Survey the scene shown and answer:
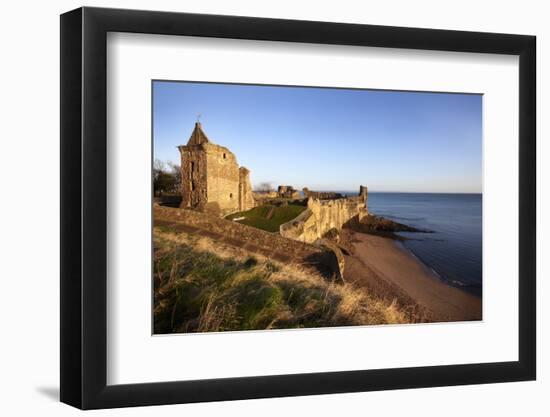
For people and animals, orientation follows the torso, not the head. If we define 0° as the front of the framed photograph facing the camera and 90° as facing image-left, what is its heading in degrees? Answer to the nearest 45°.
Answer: approximately 315°
